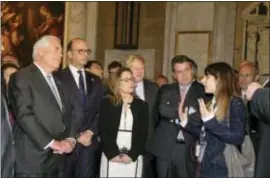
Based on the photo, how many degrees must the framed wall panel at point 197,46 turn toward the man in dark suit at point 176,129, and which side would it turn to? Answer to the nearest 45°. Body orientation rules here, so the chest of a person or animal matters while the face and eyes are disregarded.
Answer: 0° — it already faces them

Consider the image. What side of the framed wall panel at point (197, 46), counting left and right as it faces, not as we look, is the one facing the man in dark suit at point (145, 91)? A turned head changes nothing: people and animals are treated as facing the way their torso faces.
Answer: front

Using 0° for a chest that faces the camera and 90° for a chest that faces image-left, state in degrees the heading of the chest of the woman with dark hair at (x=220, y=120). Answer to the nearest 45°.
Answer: approximately 90°

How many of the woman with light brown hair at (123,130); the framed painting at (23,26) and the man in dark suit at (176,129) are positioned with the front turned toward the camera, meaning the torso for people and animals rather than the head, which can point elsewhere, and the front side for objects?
3

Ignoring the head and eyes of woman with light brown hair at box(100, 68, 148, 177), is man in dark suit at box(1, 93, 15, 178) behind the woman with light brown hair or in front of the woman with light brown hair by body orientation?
in front

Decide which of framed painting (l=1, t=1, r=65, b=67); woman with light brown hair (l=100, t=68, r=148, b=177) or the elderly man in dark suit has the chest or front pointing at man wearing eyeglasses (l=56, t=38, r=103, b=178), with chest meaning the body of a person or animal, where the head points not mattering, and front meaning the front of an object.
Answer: the framed painting

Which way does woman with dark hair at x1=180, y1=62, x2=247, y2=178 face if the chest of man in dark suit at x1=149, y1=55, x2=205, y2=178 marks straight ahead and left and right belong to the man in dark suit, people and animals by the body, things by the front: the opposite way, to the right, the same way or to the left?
to the right

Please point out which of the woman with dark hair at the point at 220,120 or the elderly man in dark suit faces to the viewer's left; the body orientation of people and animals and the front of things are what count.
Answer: the woman with dark hair

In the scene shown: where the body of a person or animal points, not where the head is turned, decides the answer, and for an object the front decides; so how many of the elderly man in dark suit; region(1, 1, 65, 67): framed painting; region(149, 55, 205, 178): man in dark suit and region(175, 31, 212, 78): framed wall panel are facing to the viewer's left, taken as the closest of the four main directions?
0

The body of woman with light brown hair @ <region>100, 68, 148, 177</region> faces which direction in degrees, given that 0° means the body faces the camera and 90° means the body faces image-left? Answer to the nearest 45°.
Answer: approximately 0°

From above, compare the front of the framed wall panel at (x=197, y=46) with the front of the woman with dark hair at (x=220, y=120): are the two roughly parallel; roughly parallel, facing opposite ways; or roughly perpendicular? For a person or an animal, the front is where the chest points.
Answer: roughly perpendicular

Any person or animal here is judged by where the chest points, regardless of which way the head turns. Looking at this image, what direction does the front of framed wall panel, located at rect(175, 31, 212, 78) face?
toward the camera

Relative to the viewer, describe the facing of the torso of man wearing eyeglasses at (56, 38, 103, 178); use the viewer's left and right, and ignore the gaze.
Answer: facing the viewer and to the right of the viewer

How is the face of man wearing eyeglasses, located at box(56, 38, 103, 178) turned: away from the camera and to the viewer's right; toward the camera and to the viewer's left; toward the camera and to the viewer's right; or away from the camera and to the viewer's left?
toward the camera and to the viewer's right
